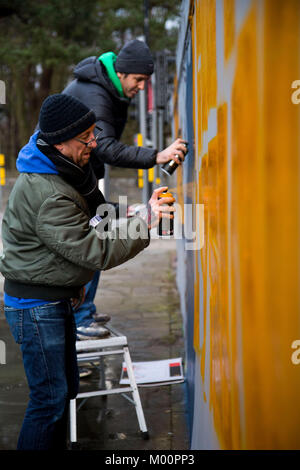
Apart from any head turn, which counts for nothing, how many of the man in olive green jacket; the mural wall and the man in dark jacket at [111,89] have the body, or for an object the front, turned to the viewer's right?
2

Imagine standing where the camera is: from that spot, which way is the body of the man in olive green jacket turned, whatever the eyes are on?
to the viewer's right

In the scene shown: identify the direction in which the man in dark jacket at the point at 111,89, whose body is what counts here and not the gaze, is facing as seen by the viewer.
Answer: to the viewer's right

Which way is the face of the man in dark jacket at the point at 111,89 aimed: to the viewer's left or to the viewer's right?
to the viewer's right

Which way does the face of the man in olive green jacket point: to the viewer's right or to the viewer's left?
to the viewer's right

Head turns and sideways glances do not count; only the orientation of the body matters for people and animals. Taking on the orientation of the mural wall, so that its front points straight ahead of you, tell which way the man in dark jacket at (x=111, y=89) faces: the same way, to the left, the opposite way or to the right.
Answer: the opposite way

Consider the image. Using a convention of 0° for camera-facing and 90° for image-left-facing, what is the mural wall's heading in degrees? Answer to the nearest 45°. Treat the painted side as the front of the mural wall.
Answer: approximately 90°

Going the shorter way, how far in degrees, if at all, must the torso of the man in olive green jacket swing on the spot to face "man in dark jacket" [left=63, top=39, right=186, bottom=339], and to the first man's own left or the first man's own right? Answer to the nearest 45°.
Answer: approximately 90° to the first man's own left

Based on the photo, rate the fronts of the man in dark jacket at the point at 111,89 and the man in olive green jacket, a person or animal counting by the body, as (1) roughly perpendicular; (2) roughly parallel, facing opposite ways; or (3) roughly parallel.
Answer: roughly parallel
